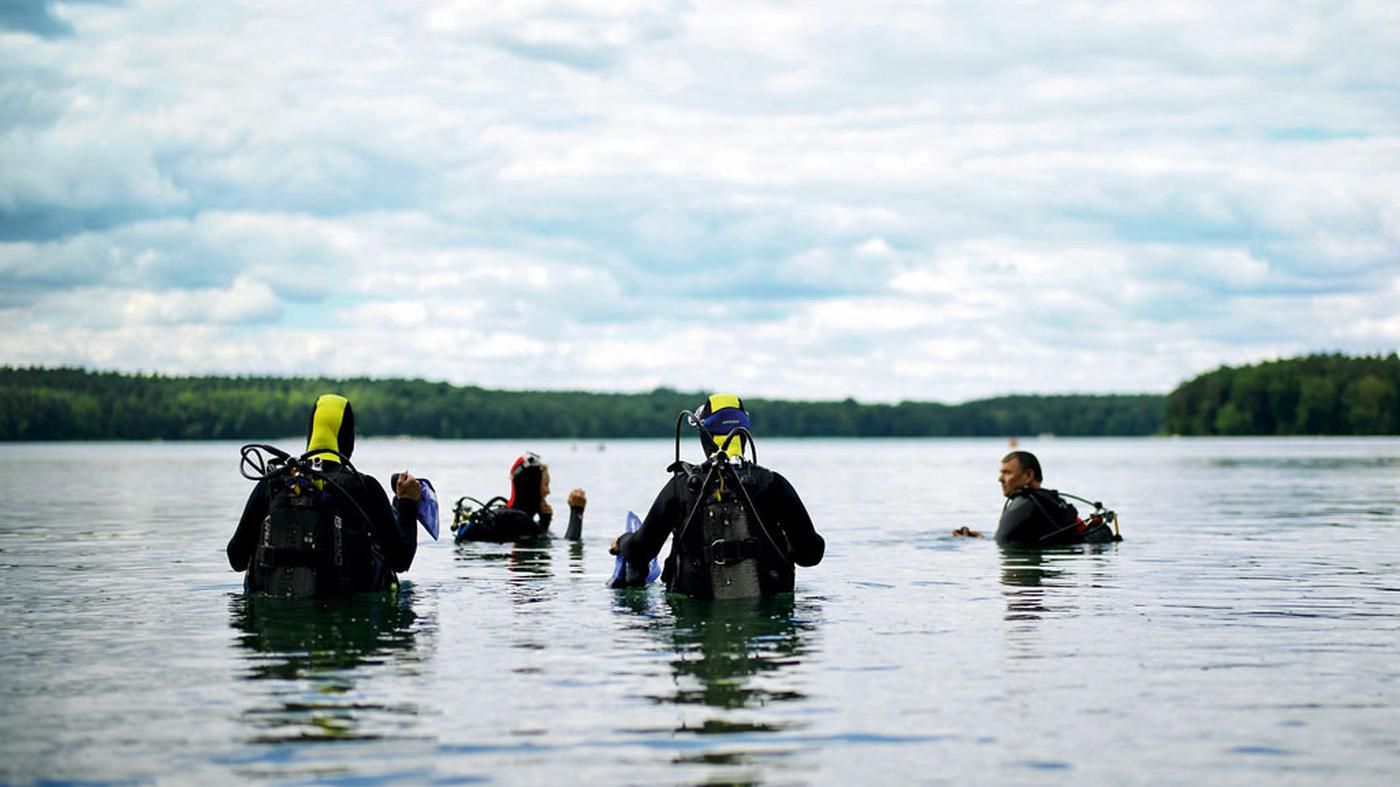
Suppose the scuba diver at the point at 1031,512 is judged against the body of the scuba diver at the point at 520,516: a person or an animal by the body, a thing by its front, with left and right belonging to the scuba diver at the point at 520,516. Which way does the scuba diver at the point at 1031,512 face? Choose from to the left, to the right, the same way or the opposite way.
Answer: the opposite way

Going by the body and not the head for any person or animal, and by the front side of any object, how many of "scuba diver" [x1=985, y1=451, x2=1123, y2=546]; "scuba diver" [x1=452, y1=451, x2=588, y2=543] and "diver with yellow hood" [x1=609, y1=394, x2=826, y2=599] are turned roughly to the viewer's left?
1

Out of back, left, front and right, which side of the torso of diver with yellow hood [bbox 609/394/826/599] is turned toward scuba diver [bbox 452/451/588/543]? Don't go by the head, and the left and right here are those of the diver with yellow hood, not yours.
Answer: front

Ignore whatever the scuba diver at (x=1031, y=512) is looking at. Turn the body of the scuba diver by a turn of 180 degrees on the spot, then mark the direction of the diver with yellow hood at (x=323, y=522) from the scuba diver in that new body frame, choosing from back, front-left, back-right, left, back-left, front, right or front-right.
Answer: back-right

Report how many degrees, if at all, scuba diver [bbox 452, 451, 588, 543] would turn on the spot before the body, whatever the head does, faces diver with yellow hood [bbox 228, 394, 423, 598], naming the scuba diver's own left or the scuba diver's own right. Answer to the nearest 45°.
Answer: approximately 90° to the scuba diver's own right

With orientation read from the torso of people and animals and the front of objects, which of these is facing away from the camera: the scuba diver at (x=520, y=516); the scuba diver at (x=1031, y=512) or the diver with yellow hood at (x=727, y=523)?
the diver with yellow hood

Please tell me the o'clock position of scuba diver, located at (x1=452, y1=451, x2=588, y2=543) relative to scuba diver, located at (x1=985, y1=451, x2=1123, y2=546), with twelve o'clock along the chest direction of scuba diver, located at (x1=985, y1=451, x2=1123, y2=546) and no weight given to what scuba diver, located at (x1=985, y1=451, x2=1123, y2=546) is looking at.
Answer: scuba diver, located at (x1=452, y1=451, x2=588, y2=543) is roughly at 12 o'clock from scuba diver, located at (x1=985, y1=451, x2=1123, y2=546).

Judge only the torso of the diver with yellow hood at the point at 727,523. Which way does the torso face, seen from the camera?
away from the camera

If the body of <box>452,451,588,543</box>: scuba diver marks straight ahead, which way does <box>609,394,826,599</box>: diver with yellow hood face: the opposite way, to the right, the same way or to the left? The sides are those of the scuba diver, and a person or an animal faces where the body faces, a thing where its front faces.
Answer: to the left

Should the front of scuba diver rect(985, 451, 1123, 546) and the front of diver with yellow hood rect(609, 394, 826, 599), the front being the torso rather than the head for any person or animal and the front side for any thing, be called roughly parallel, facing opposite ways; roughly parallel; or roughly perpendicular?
roughly perpendicular

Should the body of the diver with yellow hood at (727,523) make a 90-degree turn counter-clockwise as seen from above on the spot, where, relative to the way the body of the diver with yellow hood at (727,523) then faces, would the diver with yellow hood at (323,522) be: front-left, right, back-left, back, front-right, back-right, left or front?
front

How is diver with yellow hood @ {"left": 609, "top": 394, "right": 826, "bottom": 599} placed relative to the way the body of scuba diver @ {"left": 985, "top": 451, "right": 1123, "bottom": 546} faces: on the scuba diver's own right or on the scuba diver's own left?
on the scuba diver's own left

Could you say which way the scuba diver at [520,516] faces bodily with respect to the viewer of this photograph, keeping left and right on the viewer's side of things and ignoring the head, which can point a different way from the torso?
facing to the right of the viewer

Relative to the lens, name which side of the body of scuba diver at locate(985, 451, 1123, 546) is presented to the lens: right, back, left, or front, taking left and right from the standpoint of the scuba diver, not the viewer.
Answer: left
